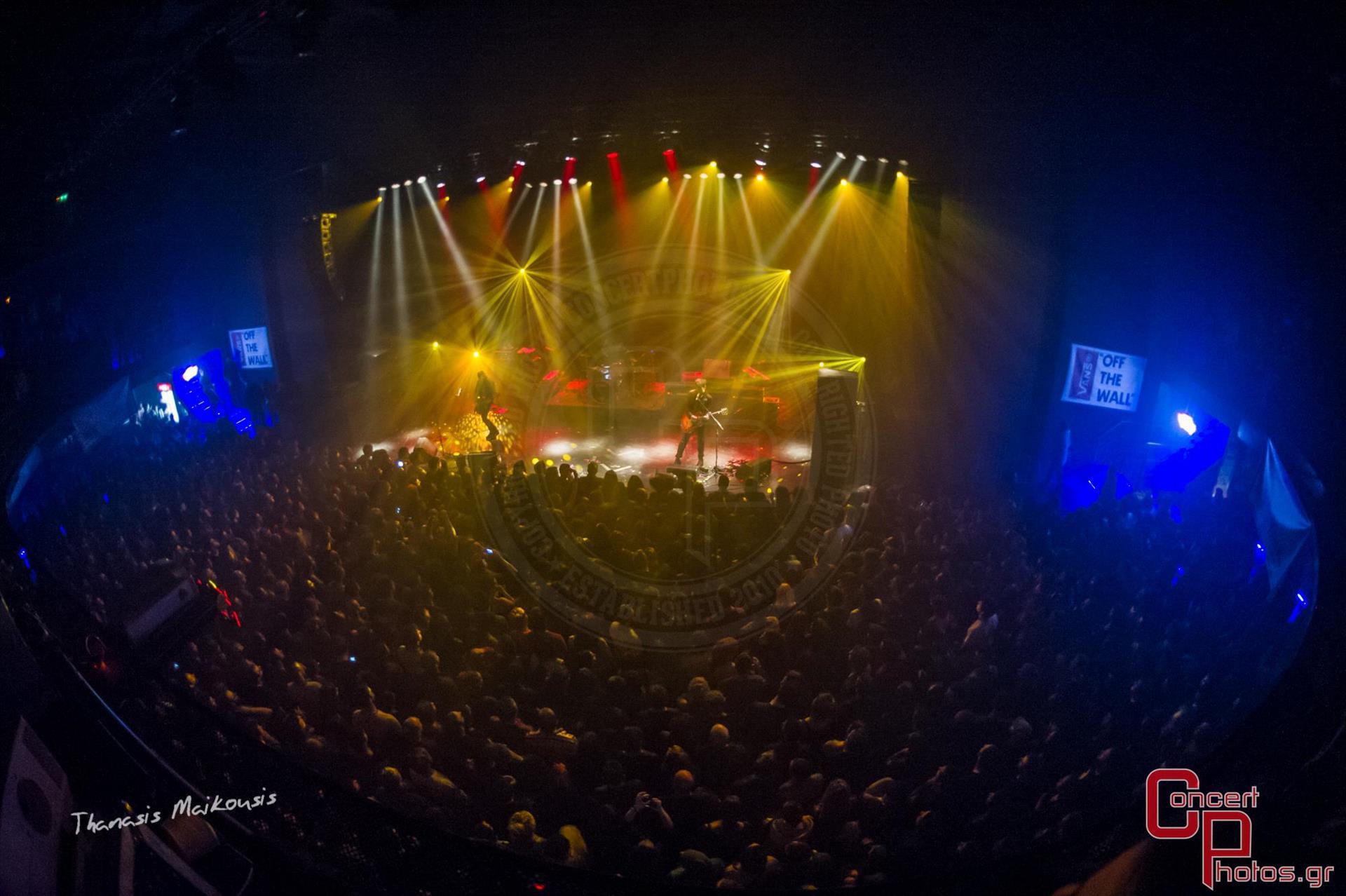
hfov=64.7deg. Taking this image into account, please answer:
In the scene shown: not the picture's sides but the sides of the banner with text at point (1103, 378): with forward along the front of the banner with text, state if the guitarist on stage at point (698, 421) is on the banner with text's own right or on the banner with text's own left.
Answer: on the banner with text's own right

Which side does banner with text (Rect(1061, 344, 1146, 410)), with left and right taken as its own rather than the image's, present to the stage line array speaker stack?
right

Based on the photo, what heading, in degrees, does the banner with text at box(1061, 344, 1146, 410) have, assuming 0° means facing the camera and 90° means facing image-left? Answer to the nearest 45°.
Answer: approximately 0°

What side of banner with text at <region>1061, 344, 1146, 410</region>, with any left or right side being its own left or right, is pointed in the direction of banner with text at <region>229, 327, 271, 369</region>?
right

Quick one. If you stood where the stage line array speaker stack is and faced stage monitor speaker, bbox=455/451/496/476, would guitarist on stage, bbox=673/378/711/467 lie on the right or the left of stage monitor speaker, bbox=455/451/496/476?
left

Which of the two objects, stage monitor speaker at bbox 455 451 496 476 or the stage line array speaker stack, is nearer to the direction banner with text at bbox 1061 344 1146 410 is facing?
the stage monitor speaker

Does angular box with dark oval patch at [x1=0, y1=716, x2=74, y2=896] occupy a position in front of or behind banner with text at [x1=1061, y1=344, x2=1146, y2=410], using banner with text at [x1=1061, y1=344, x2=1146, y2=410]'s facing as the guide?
in front
